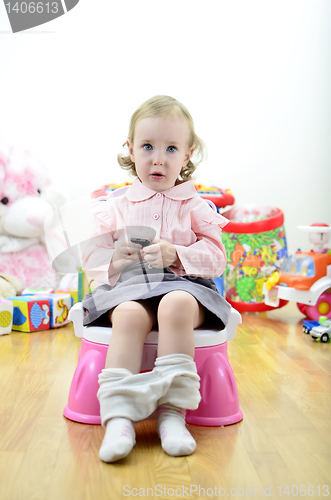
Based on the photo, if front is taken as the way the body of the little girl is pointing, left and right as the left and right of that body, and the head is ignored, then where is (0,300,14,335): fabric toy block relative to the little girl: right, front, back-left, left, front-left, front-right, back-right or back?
back-right

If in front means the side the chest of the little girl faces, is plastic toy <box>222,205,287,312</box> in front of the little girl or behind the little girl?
behind

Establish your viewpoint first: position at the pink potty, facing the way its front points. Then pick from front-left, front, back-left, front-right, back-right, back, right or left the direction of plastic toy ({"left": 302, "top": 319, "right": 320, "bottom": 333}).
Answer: back-left

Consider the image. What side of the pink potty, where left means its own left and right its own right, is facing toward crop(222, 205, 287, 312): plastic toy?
back

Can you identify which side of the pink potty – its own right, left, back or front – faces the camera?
front

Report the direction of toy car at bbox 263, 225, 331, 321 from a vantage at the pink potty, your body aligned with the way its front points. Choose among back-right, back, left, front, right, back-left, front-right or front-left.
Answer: back-left

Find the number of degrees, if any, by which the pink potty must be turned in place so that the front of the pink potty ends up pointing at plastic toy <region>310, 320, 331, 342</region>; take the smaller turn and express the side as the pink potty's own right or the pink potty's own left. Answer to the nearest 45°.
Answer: approximately 135° to the pink potty's own left

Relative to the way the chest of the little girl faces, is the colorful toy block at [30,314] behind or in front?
behind

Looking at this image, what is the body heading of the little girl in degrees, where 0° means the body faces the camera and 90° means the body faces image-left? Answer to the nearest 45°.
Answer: approximately 0°

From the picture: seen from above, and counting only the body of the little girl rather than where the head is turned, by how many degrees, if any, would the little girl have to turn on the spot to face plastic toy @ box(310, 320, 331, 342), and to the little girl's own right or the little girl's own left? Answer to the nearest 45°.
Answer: approximately 135° to the little girl's own left

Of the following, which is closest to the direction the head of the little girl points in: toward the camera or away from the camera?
toward the camera
